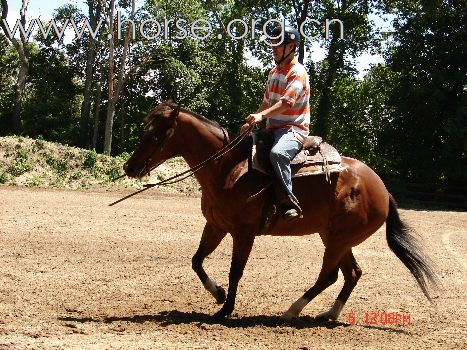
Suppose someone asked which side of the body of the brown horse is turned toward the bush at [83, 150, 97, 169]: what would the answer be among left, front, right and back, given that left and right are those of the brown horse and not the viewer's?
right

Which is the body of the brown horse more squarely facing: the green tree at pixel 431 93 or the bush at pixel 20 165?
the bush

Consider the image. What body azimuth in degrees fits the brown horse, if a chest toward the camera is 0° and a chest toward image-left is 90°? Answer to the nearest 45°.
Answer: approximately 90°

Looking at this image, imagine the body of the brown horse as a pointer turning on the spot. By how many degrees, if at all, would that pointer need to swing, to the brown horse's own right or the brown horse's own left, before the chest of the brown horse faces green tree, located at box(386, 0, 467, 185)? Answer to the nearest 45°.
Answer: approximately 90° to the brown horse's own right

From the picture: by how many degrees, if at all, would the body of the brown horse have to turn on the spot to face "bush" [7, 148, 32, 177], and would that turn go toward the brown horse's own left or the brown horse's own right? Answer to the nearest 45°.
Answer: approximately 45° to the brown horse's own right

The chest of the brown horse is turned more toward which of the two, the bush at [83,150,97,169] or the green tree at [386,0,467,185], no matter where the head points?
the bush
